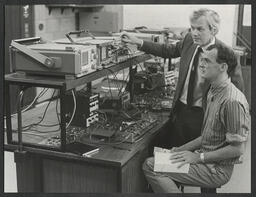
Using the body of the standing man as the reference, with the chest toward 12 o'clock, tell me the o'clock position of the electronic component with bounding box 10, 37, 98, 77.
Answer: The electronic component is roughly at 12 o'clock from the standing man.

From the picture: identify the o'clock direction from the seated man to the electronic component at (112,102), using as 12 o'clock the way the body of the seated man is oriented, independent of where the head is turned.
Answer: The electronic component is roughly at 1 o'clock from the seated man.

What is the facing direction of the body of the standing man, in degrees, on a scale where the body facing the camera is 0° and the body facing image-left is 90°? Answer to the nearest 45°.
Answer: approximately 45°

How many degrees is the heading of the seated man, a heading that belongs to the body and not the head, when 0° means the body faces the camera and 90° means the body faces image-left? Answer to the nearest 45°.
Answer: approximately 90°

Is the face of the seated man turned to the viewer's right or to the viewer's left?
to the viewer's left

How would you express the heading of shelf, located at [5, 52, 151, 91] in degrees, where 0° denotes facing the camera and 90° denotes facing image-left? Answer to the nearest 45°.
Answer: approximately 315°

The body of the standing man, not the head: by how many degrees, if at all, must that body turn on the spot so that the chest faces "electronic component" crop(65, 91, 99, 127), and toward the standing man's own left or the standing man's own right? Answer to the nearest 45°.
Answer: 0° — they already face it

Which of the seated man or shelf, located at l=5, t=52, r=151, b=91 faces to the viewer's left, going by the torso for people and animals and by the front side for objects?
the seated man
